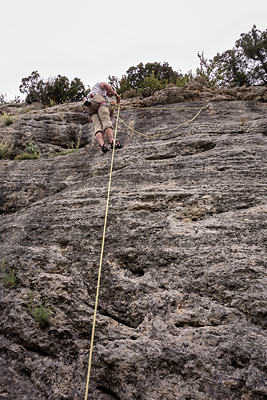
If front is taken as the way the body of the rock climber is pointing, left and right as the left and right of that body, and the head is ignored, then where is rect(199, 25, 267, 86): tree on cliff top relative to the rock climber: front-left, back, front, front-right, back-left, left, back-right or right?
front

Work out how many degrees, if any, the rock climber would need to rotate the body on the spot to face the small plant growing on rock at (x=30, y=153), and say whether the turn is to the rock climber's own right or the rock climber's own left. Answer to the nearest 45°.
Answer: approximately 135° to the rock climber's own left

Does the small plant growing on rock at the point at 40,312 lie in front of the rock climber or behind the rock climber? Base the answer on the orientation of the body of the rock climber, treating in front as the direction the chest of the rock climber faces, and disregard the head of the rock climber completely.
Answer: behind

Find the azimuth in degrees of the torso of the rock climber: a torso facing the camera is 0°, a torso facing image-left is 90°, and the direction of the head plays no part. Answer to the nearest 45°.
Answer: approximately 225°

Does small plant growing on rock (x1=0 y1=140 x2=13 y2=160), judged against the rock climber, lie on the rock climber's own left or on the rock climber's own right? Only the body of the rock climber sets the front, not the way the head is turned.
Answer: on the rock climber's own left

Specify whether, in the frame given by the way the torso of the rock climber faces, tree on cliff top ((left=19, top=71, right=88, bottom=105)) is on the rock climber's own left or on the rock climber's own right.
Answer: on the rock climber's own left

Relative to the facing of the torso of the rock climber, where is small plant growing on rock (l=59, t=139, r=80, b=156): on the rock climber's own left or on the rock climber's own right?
on the rock climber's own left

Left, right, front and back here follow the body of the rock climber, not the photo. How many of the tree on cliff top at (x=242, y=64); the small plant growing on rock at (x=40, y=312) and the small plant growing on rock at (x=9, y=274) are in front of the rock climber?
1

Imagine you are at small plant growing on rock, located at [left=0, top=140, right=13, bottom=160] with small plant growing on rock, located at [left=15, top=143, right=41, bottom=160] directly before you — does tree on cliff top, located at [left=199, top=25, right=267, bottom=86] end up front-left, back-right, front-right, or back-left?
front-left

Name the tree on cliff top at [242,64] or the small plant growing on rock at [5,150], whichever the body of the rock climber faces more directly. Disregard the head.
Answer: the tree on cliff top

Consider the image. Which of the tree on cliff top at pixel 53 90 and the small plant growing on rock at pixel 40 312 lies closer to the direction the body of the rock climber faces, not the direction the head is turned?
the tree on cliff top
